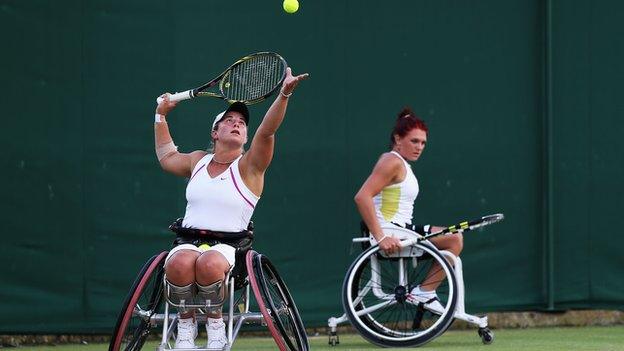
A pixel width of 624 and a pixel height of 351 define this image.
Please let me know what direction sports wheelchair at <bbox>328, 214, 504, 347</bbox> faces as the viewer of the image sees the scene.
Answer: facing to the right of the viewer

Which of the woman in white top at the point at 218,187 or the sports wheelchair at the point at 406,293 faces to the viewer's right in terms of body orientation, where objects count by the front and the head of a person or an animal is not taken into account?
the sports wheelchair

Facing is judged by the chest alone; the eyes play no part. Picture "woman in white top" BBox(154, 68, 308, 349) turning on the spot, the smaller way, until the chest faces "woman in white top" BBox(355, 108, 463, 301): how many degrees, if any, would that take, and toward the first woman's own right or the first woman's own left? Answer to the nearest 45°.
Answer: approximately 135° to the first woman's own left

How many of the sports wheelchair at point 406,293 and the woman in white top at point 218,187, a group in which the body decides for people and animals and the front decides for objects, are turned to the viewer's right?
1

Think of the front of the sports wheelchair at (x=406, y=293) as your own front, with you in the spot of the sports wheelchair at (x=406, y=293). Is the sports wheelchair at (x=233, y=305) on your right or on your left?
on your right

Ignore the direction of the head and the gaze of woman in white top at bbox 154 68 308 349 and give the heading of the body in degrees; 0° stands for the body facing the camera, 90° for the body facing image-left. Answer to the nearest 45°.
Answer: approximately 0°

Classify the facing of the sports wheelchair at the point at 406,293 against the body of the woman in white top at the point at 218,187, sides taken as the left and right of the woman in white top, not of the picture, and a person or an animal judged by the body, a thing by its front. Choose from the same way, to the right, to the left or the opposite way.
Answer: to the left
